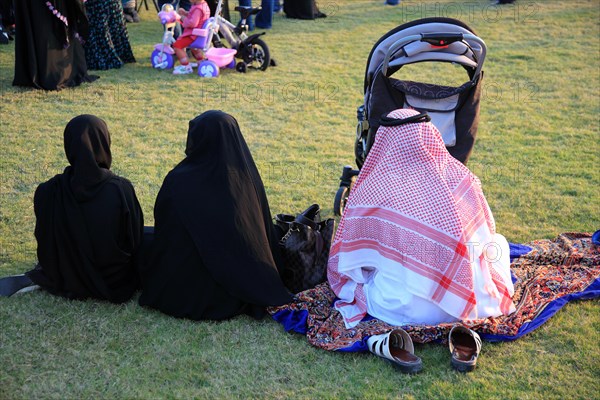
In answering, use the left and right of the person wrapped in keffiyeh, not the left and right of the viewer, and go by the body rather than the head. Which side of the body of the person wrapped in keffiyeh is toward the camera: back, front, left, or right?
back

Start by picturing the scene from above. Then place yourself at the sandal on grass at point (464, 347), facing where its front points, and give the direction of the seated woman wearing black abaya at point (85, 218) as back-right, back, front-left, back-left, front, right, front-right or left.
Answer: left

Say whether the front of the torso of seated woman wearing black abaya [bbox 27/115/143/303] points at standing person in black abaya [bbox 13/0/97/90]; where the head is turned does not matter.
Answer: yes

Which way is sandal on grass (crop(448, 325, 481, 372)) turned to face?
away from the camera

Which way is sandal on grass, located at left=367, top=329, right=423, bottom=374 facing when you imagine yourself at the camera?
facing away from the viewer and to the left of the viewer

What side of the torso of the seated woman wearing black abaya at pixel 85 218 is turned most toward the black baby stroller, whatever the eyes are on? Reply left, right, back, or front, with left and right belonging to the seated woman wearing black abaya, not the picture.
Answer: right

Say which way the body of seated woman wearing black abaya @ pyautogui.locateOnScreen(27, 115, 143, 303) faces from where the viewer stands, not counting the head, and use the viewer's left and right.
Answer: facing away from the viewer

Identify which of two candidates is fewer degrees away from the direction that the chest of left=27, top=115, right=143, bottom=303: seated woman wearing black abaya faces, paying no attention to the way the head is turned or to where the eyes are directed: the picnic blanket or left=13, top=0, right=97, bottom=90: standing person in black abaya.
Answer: the standing person in black abaya

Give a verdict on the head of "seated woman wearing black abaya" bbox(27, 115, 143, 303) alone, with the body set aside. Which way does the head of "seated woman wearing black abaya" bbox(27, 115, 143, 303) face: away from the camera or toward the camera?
away from the camera
